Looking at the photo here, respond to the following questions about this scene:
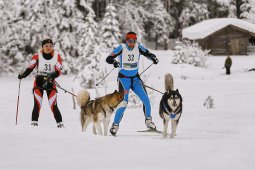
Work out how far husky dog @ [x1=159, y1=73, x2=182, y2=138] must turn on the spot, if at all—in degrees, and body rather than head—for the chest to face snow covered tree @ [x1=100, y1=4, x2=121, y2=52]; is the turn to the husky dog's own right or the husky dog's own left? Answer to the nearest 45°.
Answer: approximately 180°

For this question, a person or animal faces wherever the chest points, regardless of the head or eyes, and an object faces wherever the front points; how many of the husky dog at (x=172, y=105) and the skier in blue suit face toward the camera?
2

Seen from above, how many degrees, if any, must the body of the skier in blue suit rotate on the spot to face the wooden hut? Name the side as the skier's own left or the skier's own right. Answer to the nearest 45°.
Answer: approximately 180°

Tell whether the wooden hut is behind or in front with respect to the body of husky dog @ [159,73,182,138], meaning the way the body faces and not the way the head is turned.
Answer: behind

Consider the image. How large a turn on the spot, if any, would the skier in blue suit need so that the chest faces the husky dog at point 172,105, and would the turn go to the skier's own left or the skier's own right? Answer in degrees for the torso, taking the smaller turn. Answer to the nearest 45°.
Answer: approximately 45° to the skier's own left

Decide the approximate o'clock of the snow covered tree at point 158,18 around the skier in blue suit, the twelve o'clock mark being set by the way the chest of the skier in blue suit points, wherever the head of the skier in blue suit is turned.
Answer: The snow covered tree is roughly at 6 o'clock from the skier in blue suit.

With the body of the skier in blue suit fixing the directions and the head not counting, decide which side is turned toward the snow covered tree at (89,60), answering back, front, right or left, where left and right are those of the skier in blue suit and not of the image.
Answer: back

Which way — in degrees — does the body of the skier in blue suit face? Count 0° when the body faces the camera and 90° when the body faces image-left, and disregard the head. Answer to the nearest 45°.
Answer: approximately 0°

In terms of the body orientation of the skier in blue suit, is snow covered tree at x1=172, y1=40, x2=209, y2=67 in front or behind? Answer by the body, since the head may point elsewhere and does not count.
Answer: behind

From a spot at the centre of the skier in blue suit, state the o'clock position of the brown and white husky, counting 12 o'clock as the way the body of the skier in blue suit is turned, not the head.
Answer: The brown and white husky is roughly at 3 o'clock from the skier in blue suit.

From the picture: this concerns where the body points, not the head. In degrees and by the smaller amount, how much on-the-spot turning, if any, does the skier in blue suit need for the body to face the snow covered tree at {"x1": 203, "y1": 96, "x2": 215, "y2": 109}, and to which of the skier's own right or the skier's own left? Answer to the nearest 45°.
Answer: approximately 135° to the skier's own left

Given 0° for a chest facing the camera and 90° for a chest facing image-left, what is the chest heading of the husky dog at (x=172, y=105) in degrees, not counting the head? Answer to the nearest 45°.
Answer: approximately 0°

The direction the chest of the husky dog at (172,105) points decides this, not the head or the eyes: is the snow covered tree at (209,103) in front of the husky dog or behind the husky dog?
behind

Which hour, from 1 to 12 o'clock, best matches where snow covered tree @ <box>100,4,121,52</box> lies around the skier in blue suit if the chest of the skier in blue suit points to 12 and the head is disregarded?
The snow covered tree is roughly at 6 o'clock from the skier in blue suit.

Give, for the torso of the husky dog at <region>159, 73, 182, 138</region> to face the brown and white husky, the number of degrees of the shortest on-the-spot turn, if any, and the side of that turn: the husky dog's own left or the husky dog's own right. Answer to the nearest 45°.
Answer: approximately 90° to the husky dog's own right
